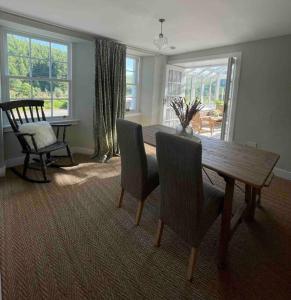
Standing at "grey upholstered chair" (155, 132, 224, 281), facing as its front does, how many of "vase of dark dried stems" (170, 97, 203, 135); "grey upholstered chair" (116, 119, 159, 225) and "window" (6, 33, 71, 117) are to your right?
0

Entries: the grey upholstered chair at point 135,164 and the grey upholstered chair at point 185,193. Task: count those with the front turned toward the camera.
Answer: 0

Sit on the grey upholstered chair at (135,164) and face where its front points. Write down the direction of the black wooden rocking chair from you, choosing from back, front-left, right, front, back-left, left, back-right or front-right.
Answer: left

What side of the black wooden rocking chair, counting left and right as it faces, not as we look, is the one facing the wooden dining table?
front

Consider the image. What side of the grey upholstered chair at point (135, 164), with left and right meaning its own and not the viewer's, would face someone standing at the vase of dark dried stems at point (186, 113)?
front

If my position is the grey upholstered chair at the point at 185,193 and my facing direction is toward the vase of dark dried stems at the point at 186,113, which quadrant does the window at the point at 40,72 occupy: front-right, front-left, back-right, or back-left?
front-left

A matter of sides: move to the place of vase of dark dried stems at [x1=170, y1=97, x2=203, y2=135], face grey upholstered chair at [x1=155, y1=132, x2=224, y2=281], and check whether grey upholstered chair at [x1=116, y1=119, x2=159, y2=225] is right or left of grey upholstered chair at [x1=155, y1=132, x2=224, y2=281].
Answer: right

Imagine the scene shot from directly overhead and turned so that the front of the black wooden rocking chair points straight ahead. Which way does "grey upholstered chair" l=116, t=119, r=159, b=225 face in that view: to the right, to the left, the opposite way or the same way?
to the left

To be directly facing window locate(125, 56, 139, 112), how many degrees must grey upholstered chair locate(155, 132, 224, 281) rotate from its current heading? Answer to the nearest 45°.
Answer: approximately 45° to its left

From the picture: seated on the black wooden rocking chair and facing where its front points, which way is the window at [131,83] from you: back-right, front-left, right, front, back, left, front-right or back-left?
left

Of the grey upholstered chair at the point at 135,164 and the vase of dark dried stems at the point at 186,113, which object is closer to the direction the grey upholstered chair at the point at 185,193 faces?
the vase of dark dried stems

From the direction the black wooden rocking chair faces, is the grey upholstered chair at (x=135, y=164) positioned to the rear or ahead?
ahead

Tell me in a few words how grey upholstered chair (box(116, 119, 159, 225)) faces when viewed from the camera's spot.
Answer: facing away from the viewer and to the right of the viewer

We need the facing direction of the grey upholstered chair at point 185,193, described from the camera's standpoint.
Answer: facing away from the viewer and to the right of the viewer

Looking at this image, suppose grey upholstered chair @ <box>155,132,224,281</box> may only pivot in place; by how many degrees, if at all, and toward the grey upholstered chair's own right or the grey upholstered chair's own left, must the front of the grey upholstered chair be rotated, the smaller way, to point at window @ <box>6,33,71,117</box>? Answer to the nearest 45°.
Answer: approximately 90° to the grey upholstered chair's own left

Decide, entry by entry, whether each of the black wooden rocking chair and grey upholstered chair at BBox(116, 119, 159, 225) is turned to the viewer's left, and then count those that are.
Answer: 0

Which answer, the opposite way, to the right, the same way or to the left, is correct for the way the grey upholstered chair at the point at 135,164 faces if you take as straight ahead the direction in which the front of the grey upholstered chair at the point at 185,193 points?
the same way

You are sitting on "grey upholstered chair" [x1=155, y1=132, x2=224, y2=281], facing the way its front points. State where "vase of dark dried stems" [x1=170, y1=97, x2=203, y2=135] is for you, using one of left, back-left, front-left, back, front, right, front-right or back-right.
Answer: front-left
